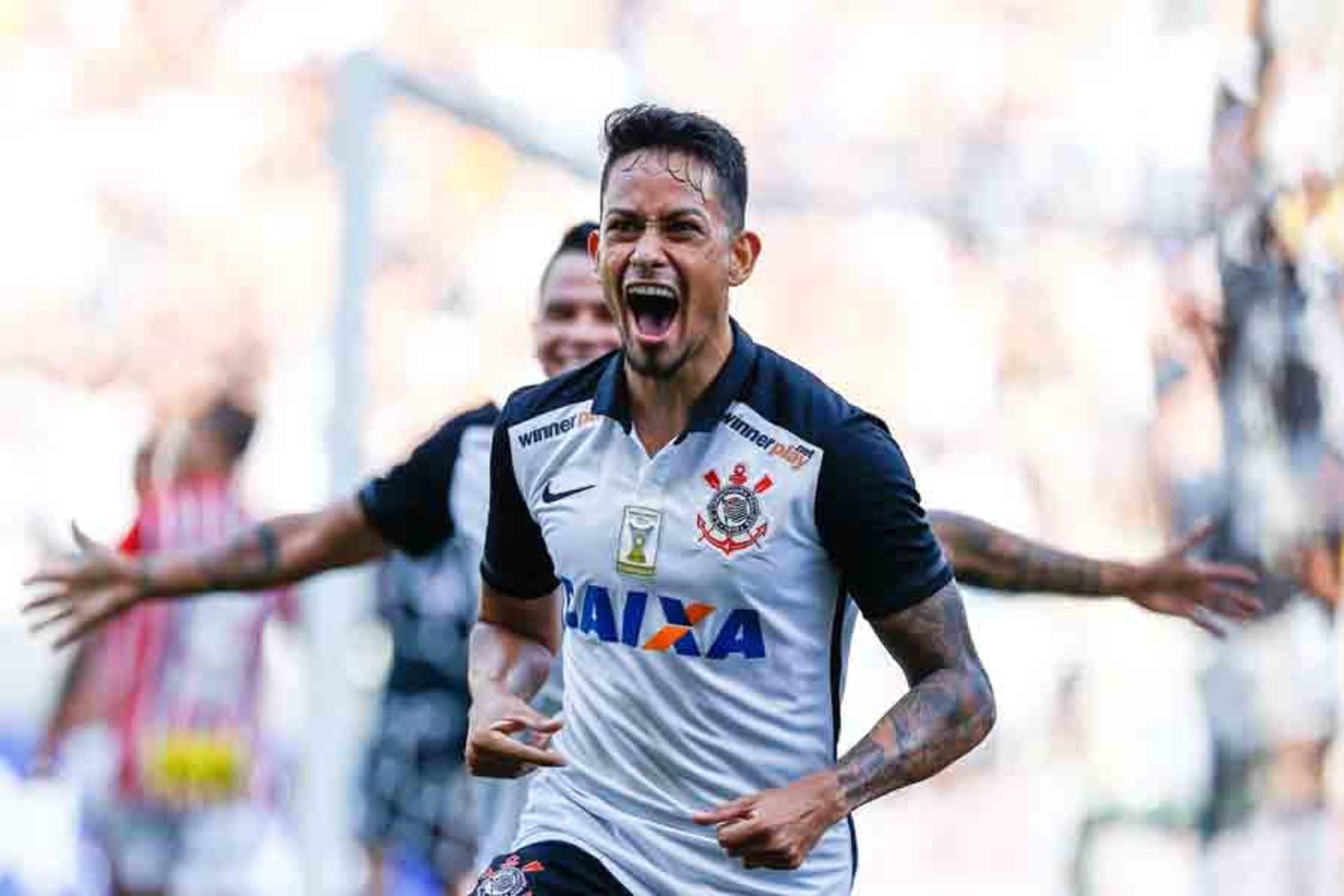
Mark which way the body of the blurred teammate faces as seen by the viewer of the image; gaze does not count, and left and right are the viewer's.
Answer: facing the viewer

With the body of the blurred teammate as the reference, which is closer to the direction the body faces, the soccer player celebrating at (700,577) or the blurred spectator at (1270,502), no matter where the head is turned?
the soccer player celebrating

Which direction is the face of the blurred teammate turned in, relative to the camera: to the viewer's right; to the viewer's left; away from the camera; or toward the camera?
toward the camera

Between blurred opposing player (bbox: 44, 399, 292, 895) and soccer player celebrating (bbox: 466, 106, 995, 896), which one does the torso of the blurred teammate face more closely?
the soccer player celebrating

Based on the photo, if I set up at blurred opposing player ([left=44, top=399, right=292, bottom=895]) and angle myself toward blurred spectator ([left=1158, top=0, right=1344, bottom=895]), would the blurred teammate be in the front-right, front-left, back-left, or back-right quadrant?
front-right

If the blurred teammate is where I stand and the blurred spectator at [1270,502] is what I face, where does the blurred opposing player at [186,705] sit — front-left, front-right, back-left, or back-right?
front-left

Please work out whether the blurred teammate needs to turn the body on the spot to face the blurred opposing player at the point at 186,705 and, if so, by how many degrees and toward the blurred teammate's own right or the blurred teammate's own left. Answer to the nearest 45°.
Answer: approximately 180°

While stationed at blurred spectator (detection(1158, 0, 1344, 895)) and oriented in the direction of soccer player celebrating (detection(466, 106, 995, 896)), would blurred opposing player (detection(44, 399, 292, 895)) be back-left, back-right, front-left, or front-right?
front-right

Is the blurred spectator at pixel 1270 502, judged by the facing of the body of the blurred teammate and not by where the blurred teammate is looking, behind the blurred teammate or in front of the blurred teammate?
behind

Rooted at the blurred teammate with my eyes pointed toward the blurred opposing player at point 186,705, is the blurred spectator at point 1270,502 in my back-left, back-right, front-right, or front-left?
front-right

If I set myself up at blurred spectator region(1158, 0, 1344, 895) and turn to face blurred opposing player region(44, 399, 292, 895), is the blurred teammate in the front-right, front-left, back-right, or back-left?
front-left

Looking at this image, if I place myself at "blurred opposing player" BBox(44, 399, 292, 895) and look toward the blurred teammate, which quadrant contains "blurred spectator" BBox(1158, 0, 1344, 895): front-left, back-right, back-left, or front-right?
front-left
